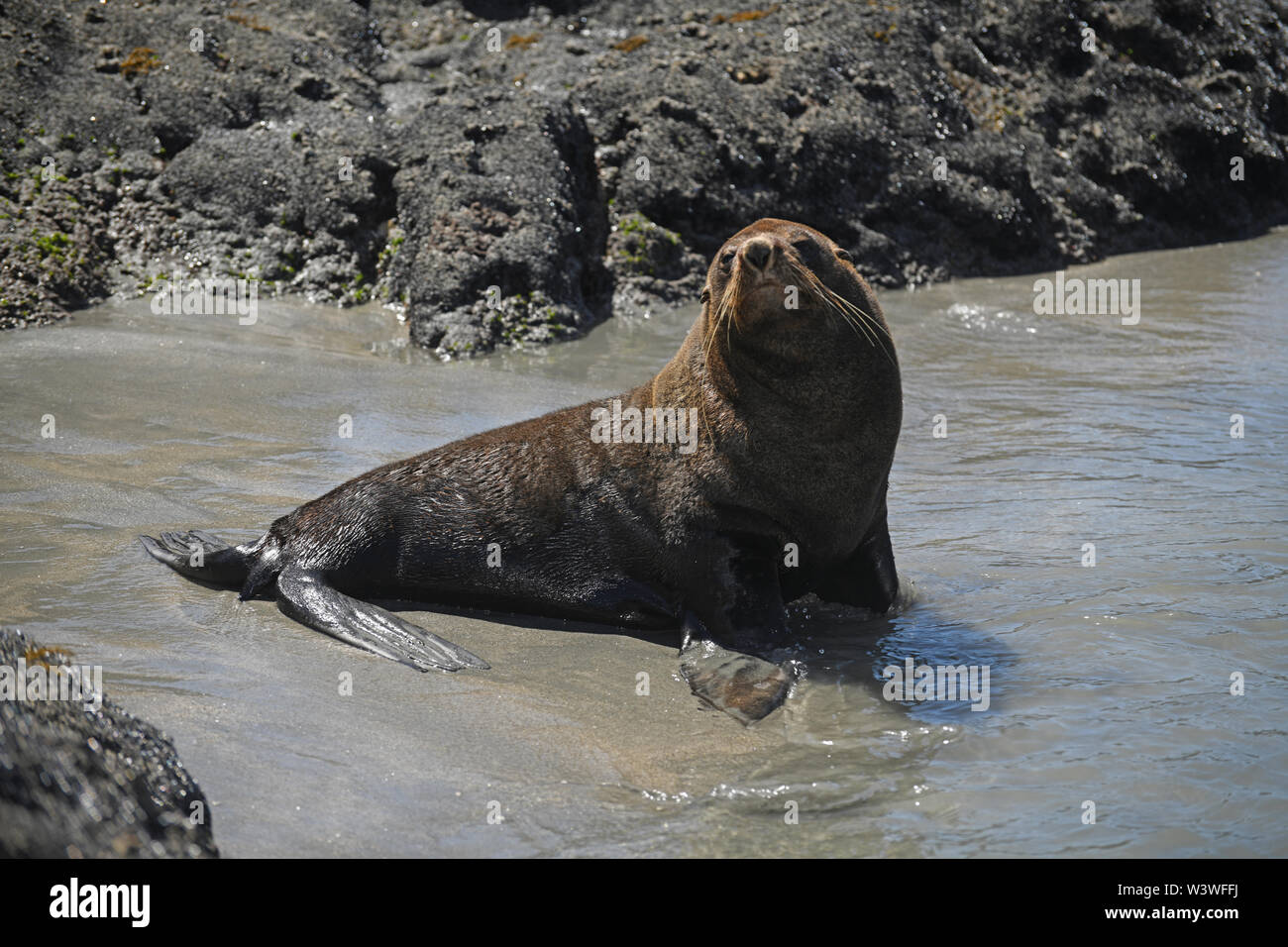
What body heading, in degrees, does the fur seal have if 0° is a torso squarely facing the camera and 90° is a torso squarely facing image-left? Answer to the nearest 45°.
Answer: approximately 315°
